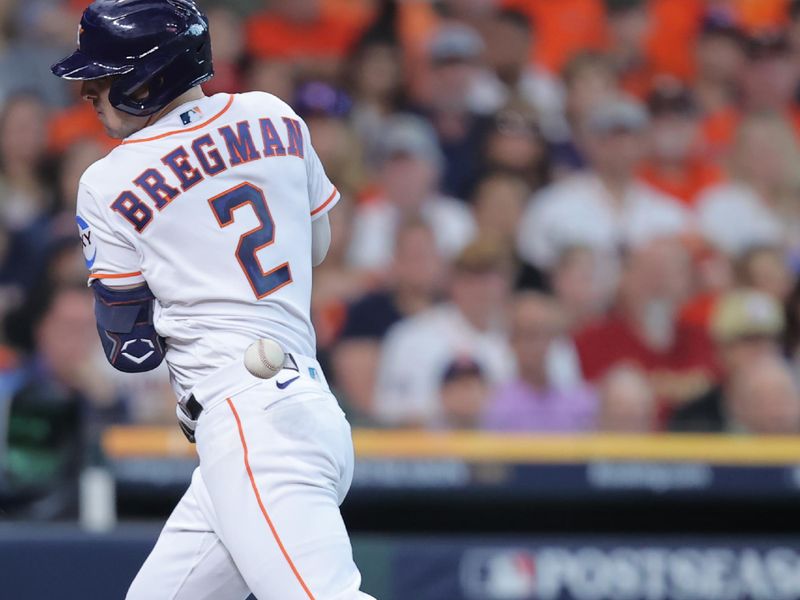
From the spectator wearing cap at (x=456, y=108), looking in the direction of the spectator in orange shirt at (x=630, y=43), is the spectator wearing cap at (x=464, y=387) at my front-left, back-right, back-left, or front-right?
back-right

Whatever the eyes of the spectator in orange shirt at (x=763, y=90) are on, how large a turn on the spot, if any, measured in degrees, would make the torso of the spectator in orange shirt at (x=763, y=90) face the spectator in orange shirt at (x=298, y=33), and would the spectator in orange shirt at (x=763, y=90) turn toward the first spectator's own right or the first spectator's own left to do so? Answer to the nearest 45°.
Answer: approximately 90° to the first spectator's own right

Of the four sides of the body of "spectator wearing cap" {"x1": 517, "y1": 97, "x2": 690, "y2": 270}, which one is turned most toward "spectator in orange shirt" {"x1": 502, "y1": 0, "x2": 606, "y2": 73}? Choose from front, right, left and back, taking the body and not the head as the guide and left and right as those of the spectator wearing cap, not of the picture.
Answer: back

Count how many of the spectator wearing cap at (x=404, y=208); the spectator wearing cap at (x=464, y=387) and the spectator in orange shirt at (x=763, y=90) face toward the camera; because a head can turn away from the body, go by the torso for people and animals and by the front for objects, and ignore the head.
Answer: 3

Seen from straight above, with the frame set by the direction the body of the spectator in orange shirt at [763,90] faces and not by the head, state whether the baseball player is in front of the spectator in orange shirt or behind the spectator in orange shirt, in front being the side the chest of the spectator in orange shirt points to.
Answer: in front

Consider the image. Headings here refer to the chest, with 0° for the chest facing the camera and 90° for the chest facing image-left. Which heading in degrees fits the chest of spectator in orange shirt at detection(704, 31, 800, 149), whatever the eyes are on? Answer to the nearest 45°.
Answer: approximately 0°

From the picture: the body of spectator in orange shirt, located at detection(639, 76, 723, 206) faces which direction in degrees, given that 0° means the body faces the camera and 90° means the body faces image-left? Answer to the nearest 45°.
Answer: approximately 0°

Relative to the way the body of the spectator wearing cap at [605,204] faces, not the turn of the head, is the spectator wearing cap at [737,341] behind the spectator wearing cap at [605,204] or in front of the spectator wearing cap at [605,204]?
in front

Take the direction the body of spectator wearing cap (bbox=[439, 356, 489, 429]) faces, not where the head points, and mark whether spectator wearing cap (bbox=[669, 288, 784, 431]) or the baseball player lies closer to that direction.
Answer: the baseball player

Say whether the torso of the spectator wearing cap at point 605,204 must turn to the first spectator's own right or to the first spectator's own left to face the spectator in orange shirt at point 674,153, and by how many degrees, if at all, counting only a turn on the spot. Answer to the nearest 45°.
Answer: approximately 135° to the first spectator's own left

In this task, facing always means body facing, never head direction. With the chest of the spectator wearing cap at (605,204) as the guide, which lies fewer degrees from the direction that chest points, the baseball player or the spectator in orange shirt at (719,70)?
the baseball player
